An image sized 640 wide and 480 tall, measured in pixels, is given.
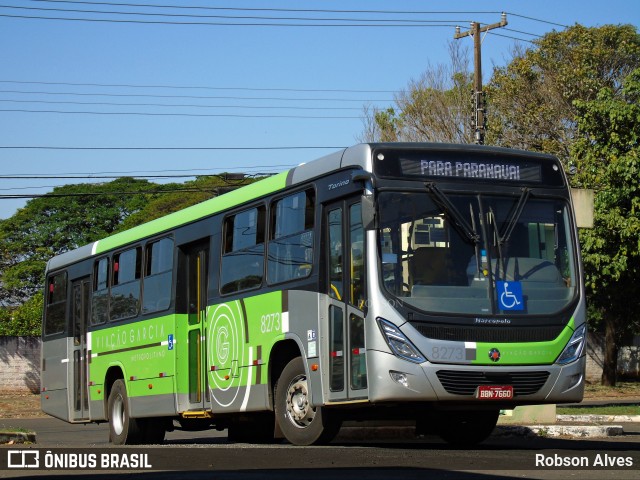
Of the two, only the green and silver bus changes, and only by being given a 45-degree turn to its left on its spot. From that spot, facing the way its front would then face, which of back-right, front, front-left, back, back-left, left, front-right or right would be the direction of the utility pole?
left

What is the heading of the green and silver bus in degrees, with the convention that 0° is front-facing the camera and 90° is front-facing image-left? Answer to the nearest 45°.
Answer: approximately 315°

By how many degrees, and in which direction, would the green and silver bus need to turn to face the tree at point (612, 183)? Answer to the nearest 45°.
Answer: approximately 90° to its left

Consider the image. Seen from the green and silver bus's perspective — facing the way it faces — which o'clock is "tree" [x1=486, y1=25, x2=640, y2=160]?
The tree is roughly at 8 o'clock from the green and silver bus.

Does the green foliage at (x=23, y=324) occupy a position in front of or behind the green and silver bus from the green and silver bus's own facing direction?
behind
